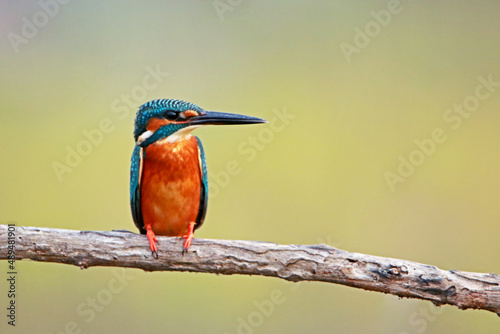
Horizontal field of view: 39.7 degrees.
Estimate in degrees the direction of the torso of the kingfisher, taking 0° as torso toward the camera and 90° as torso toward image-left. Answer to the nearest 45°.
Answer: approximately 0°
